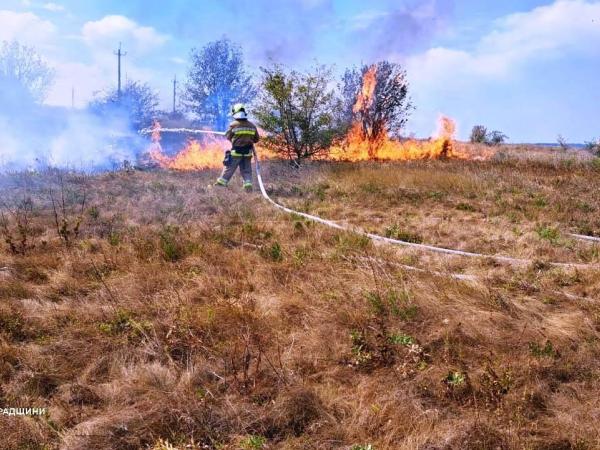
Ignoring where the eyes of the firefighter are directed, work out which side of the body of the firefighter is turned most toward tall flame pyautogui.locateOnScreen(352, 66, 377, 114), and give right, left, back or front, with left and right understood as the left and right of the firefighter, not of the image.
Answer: right

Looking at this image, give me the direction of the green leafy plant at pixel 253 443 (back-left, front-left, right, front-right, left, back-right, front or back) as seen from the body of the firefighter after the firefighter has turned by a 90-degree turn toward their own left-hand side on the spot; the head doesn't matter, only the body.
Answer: front-left

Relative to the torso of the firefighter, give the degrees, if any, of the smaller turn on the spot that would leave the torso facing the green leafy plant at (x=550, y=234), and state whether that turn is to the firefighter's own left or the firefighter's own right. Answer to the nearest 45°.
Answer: approximately 180°

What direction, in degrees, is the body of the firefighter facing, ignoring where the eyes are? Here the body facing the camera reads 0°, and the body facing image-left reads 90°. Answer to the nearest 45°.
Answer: approximately 135°

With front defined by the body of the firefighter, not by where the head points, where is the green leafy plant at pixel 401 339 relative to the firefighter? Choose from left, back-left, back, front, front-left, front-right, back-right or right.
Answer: back-left

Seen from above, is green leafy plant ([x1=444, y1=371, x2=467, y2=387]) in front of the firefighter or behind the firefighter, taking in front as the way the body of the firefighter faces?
behind
